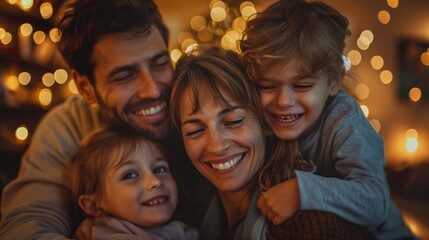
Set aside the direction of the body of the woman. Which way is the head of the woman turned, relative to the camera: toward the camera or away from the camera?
toward the camera

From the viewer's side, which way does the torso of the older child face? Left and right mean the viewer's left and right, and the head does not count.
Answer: facing the viewer and to the left of the viewer

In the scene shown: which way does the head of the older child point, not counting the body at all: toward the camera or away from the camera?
toward the camera

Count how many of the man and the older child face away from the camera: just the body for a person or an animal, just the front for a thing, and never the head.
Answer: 0

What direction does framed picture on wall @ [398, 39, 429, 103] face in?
toward the camera

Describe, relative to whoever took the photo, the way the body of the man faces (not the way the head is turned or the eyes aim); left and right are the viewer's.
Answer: facing the viewer and to the right of the viewer

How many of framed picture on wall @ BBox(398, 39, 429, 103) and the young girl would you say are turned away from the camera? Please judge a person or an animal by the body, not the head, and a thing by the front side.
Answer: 0

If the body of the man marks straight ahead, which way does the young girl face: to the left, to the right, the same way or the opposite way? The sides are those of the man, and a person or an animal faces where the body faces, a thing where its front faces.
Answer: the same way

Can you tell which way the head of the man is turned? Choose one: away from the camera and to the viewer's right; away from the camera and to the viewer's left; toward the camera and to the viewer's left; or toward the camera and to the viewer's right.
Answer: toward the camera and to the viewer's right
